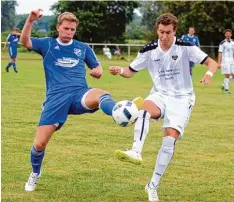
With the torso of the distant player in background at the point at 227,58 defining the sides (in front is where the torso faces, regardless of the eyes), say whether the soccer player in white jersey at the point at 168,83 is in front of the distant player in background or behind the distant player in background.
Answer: in front

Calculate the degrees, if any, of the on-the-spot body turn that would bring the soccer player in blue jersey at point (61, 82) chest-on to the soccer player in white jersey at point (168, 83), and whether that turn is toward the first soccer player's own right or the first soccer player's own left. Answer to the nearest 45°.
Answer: approximately 90° to the first soccer player's own left

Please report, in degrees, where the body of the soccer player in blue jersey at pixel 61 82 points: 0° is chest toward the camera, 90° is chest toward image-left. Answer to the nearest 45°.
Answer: approximately 0°

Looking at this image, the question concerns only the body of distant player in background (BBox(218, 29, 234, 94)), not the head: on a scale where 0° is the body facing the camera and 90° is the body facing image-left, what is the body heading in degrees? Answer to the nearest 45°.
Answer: approximately 0°

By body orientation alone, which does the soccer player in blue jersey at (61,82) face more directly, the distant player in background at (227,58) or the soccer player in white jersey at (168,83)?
the soccer player in white jersey

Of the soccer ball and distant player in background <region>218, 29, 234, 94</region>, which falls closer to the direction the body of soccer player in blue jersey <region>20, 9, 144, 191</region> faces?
the soccer ball

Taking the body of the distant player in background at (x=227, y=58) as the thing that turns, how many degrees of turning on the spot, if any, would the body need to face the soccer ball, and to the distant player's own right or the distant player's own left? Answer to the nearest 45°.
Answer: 0° — they already face it

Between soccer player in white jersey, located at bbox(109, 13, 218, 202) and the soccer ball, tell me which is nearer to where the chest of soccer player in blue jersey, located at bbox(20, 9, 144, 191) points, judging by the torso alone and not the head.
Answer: the soccer ball

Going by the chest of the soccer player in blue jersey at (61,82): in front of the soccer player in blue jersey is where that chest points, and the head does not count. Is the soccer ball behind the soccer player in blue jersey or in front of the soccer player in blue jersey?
in front

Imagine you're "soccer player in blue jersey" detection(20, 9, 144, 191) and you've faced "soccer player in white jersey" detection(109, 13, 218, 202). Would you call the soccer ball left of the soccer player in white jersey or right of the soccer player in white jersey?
right
